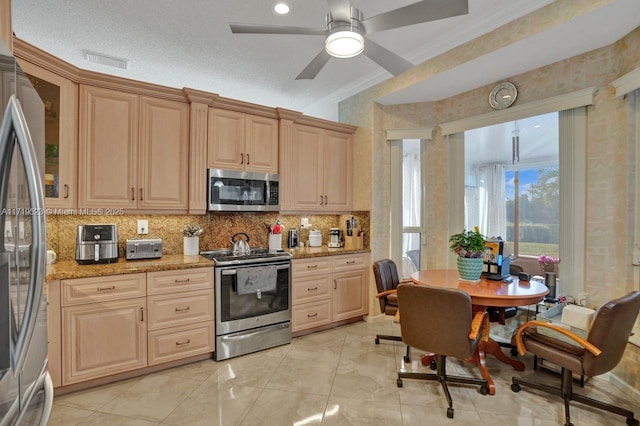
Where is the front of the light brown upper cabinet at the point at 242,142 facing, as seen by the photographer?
facing the viewer and to the right of the viewer

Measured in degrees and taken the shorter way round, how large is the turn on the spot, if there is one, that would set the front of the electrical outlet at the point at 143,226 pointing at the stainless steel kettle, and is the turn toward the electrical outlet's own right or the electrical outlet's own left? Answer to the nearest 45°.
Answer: approximately 90° to the electrical outlet's own left

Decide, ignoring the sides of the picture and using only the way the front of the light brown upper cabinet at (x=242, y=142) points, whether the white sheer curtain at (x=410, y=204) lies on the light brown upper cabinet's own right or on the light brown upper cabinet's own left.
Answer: on the light brown upper cabinet's own left

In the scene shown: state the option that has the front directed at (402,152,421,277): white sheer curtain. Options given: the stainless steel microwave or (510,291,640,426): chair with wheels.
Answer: the chair with wheels

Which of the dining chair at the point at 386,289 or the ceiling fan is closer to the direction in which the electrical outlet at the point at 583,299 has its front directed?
the ceiling fan

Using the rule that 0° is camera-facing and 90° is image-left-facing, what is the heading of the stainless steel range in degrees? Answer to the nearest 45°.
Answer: approximately 315°

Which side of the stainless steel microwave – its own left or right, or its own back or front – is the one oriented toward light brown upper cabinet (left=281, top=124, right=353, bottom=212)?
left

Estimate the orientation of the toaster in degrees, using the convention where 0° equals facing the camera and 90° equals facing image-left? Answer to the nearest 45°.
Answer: approximately 0°

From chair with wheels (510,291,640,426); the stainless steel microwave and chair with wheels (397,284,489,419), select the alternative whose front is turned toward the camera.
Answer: the stainless steel microwave

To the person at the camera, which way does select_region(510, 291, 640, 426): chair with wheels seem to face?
facing away from the viewer and to the left of the viewer

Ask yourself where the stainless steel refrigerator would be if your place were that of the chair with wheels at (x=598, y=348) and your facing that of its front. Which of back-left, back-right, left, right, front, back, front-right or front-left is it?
left

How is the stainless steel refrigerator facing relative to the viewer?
to the viewer's right

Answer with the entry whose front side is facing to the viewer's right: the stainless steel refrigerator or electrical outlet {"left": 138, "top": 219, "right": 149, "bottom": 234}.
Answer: the stainless steel refrigerator

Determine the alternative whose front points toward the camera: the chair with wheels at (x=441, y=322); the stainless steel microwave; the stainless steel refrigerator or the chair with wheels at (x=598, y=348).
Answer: the stainless steel microwave

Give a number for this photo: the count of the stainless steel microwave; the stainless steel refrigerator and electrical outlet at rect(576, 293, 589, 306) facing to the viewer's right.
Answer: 1

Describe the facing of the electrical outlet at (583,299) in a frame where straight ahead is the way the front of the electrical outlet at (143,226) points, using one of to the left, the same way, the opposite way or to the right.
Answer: to the right

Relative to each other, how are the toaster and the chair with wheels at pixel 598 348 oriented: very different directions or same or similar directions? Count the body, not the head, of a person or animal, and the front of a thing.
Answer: very different directions
